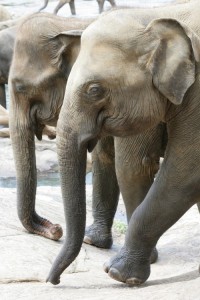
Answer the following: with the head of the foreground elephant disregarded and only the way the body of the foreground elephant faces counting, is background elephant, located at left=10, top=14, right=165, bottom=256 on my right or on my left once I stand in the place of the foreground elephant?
on my right

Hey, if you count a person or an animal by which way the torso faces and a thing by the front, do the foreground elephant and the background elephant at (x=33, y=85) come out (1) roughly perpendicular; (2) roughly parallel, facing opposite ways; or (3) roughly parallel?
roughly parallel

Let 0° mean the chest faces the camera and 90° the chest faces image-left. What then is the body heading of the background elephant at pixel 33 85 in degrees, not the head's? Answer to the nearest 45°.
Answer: approximately 90°

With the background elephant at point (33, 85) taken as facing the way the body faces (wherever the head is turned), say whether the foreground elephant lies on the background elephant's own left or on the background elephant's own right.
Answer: on the background elephant's own left

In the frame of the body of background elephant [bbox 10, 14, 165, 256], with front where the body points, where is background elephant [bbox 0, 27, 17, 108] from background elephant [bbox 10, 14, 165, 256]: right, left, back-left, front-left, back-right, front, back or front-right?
right
